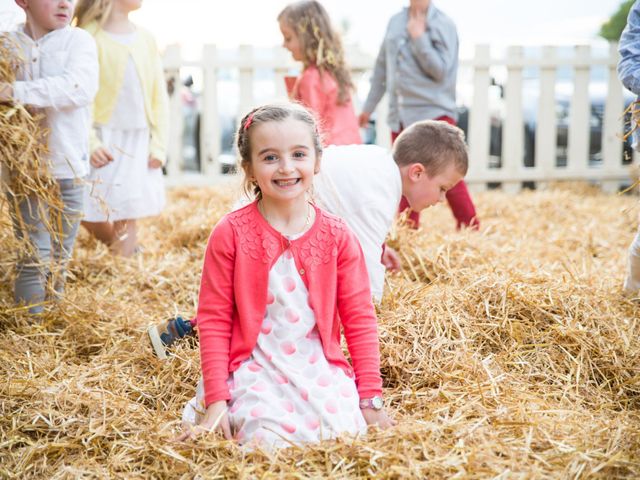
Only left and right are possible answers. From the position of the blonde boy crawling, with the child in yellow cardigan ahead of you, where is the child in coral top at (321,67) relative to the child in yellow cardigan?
right

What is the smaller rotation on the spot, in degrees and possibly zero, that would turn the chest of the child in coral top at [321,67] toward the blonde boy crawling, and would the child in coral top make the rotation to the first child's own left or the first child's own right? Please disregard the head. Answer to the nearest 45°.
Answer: approximately 90° to the first child's own left

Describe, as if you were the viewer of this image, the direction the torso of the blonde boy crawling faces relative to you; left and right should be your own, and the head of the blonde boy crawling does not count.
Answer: facing to the right of the viewer

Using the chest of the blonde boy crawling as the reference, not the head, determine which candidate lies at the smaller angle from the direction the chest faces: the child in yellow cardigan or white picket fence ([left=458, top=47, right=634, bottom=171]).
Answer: the white picket fence

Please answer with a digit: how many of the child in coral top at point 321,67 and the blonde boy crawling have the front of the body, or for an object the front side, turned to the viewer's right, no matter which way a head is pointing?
1

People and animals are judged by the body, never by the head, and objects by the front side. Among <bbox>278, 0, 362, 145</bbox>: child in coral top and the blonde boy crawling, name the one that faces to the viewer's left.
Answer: the child in coral top

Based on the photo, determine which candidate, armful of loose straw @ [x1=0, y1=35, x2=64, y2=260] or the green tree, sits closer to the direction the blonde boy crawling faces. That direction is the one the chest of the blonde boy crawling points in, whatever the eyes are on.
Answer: the green tree

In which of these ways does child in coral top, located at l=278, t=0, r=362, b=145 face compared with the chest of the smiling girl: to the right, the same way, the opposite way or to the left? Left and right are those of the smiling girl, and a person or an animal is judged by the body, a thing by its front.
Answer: to the right

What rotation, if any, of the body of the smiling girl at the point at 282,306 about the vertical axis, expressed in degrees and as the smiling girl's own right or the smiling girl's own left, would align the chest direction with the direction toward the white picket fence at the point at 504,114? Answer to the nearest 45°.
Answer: approximately 180°

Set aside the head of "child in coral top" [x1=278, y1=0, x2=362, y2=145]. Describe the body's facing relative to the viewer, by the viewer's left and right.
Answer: facing to the left of the viewer

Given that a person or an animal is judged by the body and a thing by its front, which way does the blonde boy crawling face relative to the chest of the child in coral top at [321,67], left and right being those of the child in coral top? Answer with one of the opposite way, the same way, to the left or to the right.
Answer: the opposite way

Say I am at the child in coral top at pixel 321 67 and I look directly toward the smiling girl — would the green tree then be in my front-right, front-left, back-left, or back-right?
back-left
